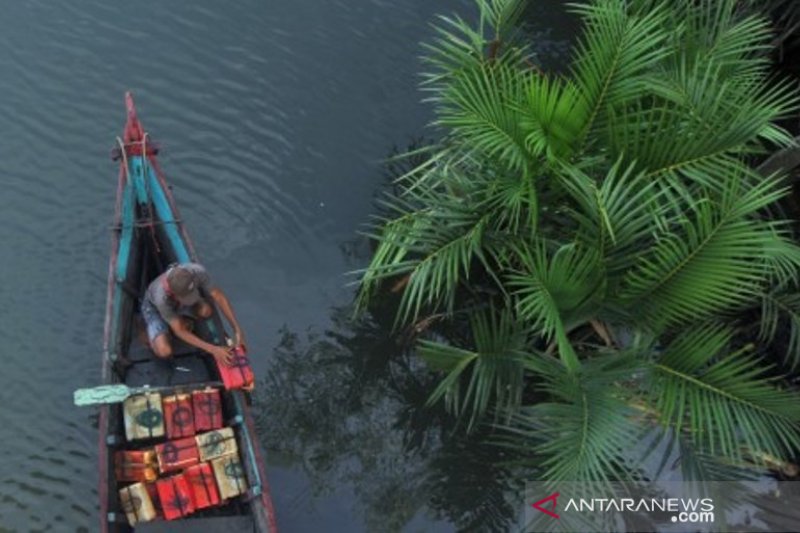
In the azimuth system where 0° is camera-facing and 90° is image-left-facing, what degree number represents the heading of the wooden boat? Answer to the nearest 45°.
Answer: approximately 180°

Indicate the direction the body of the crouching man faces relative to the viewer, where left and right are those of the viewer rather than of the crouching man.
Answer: facing the viewer and to the right of the viewer

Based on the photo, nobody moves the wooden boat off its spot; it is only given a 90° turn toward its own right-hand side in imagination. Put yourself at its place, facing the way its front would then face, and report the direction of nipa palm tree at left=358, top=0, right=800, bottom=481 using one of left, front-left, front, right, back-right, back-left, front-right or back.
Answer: front-right

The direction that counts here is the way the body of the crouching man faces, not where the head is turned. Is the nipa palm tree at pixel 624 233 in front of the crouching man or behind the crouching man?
in front
